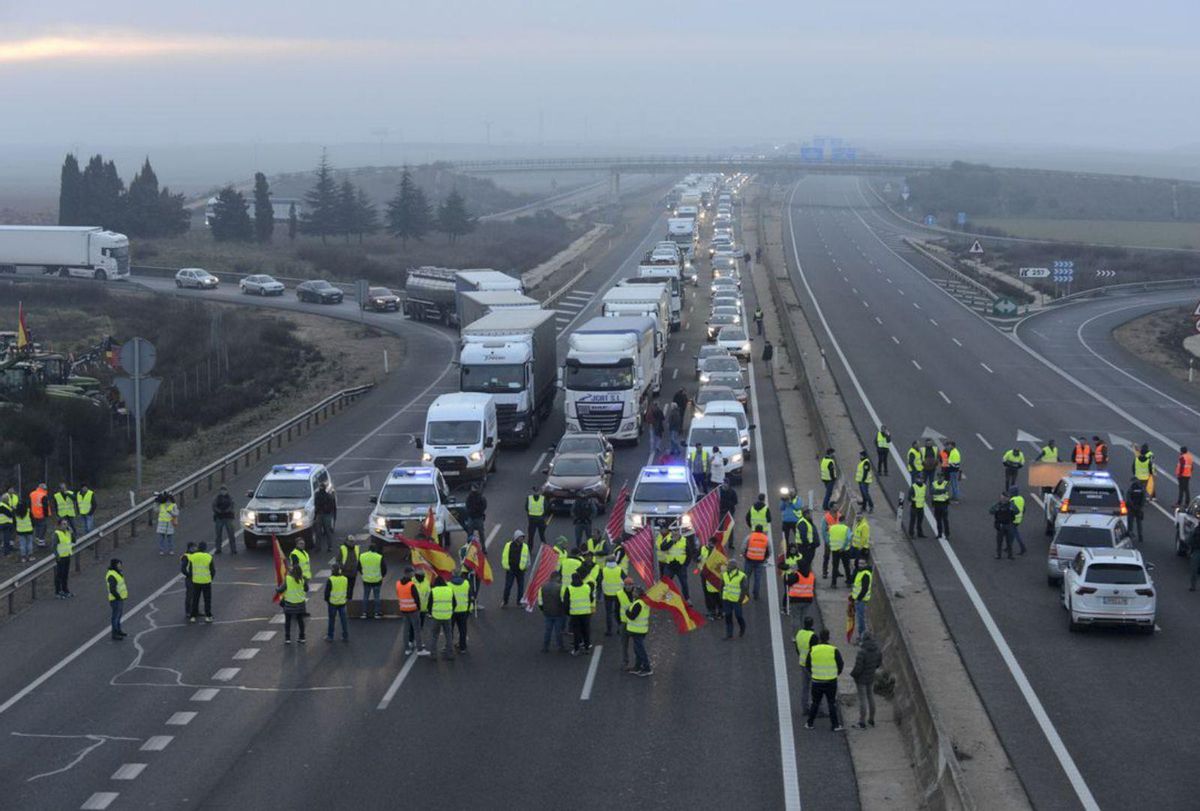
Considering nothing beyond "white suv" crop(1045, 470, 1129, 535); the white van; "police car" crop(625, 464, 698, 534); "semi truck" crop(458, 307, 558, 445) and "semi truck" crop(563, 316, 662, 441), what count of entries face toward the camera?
4

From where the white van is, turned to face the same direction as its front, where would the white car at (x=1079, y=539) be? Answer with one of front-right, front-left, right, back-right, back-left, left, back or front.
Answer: front-left

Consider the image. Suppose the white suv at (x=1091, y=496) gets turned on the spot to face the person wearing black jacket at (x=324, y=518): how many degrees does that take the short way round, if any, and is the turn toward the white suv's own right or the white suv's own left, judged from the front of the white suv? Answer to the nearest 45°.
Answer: approximately 90° to the white suv's own left

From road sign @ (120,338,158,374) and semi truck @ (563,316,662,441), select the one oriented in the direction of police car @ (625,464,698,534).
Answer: the semi truck

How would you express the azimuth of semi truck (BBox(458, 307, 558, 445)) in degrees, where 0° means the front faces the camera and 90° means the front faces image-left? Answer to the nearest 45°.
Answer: approximately 0°

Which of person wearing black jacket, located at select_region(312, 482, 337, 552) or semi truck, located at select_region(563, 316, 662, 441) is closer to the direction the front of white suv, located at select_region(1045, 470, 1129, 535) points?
the semi truck

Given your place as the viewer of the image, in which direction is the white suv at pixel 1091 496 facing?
facing away from the viewer

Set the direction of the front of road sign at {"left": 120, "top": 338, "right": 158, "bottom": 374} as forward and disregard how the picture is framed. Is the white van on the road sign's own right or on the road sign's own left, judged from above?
on the road sign's own right

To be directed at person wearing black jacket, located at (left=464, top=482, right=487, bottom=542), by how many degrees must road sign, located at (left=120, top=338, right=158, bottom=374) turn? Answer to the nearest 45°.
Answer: approximately 135° to its right

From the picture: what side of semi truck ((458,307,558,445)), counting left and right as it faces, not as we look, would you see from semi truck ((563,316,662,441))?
left

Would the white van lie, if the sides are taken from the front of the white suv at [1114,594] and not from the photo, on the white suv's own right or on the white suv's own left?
on the white suv's own left

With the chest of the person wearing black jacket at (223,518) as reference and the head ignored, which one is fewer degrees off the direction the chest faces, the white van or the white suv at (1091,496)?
the white suv

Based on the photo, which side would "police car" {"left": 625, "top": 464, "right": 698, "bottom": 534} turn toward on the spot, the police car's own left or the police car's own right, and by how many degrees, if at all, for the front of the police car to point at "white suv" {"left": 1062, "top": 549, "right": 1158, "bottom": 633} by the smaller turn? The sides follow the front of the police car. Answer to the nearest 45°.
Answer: approximately 45° to the police car's own left

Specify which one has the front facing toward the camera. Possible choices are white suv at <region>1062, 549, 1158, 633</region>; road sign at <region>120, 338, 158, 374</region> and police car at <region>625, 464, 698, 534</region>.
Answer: the police car

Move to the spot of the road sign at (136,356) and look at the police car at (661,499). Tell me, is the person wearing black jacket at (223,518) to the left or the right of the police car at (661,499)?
right
